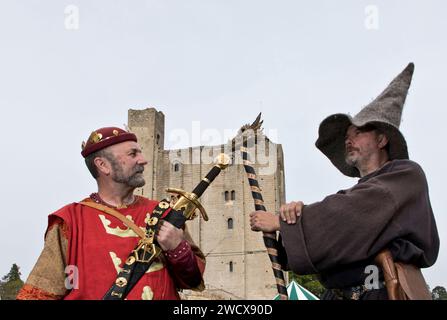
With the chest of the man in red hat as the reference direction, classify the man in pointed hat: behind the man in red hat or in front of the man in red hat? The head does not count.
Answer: in front

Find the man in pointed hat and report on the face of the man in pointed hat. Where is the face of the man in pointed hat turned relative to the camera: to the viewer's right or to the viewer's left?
to the viewer's left

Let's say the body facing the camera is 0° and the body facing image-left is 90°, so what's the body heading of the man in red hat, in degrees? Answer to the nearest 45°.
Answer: approximately 315°

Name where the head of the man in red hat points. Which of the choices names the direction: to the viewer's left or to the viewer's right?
to the viewer's right
